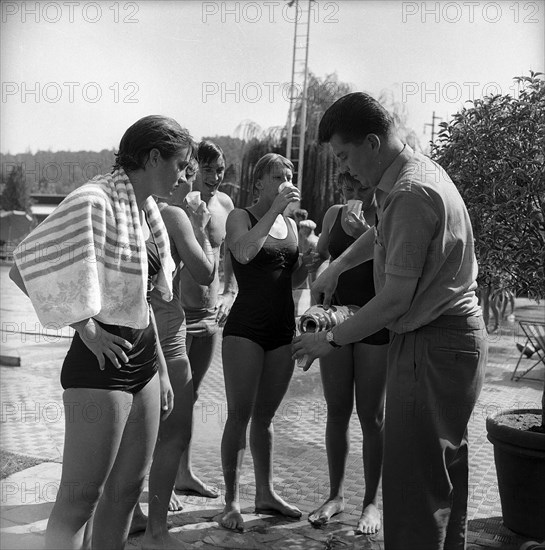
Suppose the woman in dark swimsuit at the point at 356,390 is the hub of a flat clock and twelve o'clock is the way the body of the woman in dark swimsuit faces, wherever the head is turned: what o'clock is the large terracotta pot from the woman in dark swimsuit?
The large terracotta pot is roughly at 9 o'clock from the woman in dark swimsuit.

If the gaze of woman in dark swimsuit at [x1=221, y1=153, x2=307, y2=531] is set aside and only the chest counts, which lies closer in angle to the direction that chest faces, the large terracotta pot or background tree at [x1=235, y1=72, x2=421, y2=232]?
the large terracotta pot

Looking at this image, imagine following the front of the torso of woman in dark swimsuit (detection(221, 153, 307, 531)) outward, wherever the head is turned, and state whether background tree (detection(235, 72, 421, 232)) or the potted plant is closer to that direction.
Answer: the potted plant

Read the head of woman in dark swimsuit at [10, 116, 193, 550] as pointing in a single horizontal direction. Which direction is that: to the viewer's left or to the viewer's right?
to the viewer's right

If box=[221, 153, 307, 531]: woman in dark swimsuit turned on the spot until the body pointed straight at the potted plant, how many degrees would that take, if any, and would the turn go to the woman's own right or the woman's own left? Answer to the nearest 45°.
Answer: approximately 45° to the woman's own left
